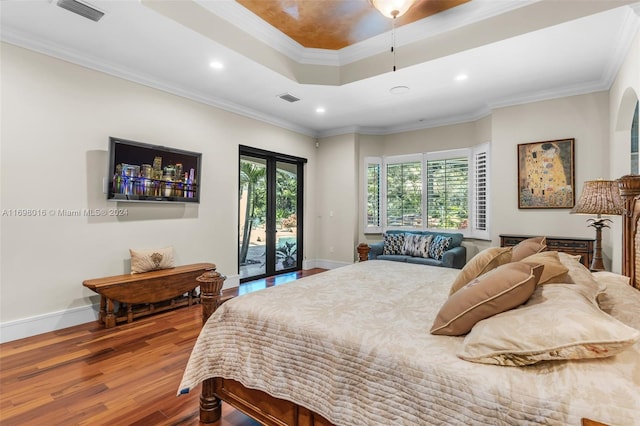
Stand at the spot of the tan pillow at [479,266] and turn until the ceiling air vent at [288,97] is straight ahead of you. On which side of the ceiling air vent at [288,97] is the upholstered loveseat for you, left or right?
right

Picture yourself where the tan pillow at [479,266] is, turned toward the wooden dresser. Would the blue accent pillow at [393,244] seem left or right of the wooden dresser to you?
left

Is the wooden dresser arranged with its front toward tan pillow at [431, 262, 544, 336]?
yes

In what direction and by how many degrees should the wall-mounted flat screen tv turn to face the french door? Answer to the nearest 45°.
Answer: approximately 90° to its left

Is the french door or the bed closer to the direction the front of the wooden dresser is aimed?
the bed

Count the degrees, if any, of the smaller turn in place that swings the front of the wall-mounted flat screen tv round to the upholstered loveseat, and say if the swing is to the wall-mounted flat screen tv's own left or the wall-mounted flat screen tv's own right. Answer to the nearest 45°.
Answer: approximately 45° to the wall-mounted flat screen tv's own left

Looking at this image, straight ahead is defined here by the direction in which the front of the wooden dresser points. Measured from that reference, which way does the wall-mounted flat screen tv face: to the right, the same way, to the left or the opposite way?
to the left

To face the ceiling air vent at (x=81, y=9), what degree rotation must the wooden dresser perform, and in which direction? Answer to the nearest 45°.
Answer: approximately 45° to its right

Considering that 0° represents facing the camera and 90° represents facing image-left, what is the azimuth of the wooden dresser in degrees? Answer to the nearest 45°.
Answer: approximately 0°

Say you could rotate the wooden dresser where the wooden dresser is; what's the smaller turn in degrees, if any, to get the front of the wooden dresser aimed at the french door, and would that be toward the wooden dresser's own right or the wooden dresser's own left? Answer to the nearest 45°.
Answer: approximately 90° to the wooden dresser's own right

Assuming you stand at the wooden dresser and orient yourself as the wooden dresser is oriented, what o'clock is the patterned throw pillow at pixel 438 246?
The patterned throw pillow is roughly at 3 o'clock from the wooden dresser.
